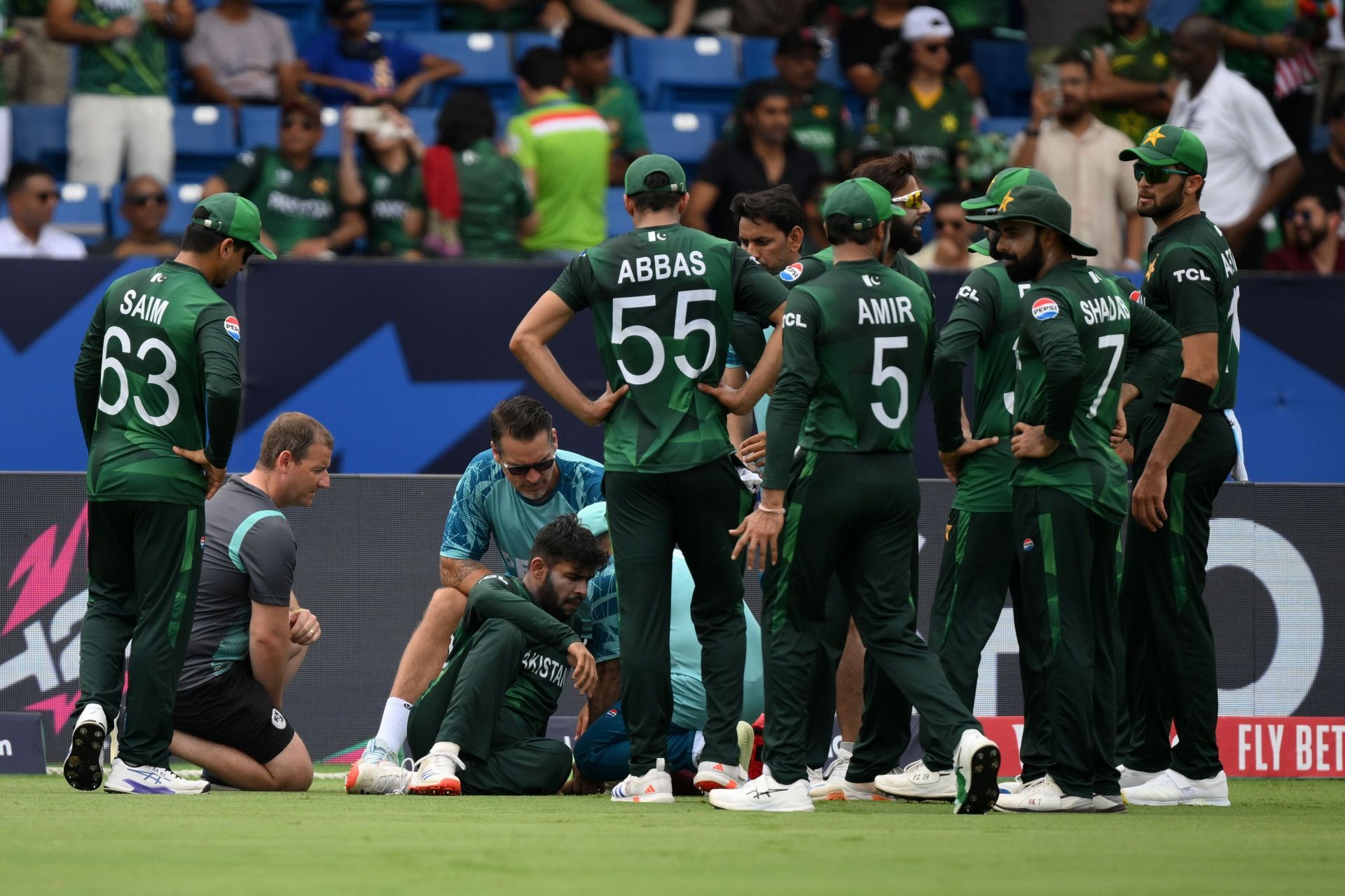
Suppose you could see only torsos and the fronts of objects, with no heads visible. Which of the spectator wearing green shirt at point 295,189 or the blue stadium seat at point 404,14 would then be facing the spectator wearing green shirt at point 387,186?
the blue stadium seat

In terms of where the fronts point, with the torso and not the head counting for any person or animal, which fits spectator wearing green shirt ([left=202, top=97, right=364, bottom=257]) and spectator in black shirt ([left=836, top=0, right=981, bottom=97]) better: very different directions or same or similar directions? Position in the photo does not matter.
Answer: same or similar directions

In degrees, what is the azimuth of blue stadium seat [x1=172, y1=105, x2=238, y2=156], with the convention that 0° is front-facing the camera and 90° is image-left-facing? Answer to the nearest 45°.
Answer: approximately 0°

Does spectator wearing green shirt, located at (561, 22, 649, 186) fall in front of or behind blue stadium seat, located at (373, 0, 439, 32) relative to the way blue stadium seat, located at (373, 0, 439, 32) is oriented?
in front

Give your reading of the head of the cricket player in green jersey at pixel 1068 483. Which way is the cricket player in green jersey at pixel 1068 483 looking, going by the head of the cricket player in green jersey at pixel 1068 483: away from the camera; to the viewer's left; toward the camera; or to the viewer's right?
to the viewer's left

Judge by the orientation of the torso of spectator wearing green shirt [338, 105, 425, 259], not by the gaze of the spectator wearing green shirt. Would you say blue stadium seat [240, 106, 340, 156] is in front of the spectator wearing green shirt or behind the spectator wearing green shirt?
behind

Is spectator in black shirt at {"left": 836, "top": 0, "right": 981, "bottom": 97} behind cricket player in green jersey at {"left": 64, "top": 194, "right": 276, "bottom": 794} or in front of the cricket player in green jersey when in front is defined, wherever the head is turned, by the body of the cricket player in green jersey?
in front

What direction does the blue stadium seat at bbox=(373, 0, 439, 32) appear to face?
toward the camera

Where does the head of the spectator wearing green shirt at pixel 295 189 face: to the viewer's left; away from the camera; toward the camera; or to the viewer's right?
toward the camera

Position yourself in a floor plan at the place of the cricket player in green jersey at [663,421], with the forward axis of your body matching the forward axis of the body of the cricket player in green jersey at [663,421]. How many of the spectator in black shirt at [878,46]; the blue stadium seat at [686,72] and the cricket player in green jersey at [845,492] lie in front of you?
2

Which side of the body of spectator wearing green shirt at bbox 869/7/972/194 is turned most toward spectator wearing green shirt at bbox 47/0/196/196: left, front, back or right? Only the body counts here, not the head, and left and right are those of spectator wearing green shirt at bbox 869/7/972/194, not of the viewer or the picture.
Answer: right

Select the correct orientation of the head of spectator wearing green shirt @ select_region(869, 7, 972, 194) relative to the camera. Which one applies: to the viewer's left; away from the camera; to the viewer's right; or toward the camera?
toward the camera

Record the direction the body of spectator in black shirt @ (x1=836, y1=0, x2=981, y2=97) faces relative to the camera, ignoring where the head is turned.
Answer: toward the camera

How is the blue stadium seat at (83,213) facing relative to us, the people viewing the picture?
facing the viewer

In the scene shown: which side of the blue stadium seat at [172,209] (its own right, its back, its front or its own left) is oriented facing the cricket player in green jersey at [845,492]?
front

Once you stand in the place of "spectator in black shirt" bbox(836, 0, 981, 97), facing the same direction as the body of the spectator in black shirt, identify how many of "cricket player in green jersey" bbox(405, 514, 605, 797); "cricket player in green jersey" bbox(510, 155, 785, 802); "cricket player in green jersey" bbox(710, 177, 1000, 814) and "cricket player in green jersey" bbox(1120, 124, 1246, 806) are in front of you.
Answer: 4

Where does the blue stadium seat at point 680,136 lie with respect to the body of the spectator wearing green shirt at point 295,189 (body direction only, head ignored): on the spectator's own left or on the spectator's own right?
on the spectator's own left

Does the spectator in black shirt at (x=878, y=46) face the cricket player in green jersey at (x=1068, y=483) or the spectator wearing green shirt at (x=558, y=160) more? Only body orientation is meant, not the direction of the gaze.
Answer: the cricket player in green jersey

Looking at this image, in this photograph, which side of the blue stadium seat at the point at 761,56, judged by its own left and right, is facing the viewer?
front

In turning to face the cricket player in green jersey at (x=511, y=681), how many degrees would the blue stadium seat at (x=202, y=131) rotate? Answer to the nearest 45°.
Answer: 0° — it already faces them

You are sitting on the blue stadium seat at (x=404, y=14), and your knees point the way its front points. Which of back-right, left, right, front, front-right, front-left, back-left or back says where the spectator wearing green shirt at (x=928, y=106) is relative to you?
front-left

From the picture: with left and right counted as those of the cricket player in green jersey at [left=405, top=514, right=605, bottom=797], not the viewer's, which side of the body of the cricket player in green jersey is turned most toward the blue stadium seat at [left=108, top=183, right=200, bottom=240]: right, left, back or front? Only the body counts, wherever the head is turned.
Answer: back

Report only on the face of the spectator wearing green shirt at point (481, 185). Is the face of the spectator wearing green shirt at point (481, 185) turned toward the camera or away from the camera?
away from the camera
